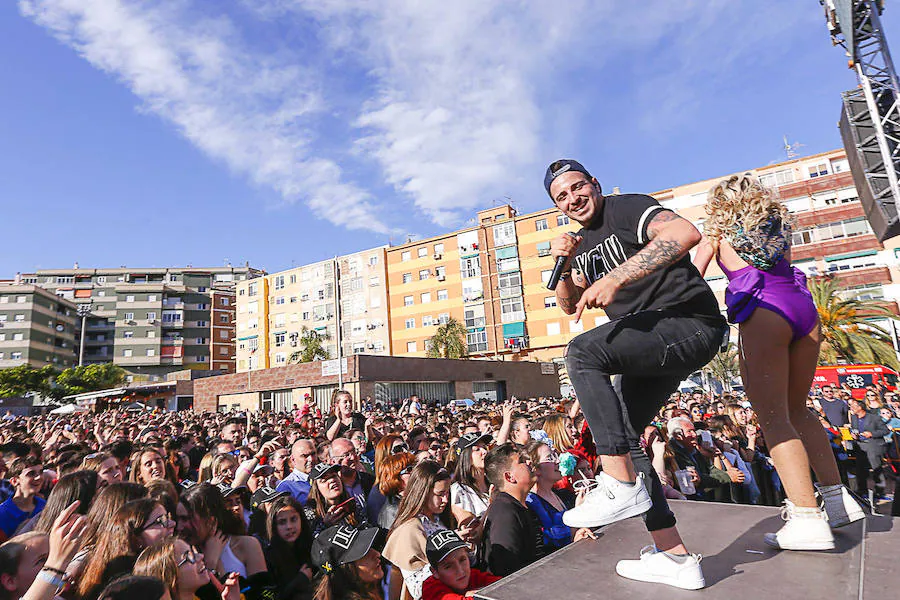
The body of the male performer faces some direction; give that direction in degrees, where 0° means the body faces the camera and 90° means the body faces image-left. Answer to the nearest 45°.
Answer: approximately 45°

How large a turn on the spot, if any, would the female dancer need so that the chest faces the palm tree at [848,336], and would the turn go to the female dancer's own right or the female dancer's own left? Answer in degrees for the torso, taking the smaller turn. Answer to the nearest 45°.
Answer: approximately 45° to the female dancer's own right

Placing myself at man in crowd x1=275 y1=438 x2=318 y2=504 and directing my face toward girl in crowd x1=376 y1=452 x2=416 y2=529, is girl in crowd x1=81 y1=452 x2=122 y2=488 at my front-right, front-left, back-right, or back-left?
back-right

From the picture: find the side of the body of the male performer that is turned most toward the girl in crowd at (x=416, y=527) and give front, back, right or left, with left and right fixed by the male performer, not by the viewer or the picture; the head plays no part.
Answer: front

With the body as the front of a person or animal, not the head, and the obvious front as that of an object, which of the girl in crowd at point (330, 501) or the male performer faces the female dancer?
the girl in crowd

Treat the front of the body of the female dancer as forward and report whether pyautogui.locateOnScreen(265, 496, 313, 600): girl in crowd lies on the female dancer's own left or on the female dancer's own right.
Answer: on the female dancer's own left

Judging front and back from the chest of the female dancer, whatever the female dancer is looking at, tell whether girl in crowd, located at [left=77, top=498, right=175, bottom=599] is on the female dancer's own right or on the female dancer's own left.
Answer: on the female dancer's own left

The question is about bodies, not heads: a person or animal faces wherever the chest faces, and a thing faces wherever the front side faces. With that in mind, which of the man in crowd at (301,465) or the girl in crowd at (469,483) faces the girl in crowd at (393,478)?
the man in crowd

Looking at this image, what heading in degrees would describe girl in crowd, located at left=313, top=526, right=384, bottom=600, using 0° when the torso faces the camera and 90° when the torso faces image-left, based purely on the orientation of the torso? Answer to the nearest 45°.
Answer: approximately 270°

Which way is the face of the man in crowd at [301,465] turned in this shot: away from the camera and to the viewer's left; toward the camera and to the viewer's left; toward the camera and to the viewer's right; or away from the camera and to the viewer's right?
toward the camera and to the viewer's right
